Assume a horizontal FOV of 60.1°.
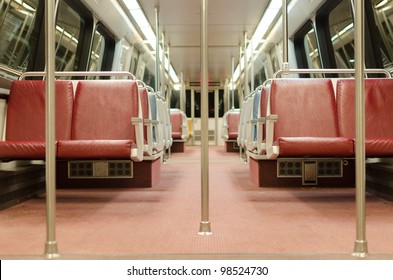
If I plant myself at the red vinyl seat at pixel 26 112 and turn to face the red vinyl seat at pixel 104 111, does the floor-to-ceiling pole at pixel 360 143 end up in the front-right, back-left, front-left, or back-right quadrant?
front-right

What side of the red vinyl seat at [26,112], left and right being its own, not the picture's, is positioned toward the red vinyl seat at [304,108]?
left

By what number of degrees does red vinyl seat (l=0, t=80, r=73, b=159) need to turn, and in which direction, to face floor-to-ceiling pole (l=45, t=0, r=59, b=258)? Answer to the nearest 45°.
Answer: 0° — it already faces it

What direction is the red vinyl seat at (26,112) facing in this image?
toward the camera

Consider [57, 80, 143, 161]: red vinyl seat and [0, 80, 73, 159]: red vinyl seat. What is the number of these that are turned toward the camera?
2

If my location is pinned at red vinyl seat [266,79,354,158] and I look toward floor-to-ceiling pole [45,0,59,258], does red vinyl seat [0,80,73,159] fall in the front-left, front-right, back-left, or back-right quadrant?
front-right

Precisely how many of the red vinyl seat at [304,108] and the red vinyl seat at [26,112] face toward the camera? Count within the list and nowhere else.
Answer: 2

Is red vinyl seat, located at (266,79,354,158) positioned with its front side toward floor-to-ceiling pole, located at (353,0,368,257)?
yes

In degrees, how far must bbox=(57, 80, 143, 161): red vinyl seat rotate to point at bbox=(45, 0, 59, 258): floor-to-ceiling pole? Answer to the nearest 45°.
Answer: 0° — it already faces it

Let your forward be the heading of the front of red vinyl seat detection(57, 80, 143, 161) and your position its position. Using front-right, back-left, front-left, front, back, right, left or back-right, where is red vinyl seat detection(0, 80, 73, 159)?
right

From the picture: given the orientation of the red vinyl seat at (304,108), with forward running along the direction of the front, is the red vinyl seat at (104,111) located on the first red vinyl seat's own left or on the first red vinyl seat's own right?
on the first red vinyl seat's own right

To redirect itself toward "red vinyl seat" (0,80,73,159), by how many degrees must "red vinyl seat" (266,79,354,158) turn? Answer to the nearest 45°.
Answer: approximately 90° to its right

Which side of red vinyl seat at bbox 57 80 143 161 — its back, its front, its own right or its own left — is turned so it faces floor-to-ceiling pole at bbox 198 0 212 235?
front

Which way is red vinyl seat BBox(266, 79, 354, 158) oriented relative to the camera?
toward the camera

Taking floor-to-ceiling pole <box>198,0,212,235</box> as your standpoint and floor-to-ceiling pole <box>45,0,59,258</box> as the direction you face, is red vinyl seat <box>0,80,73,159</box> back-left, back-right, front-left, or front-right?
front-right

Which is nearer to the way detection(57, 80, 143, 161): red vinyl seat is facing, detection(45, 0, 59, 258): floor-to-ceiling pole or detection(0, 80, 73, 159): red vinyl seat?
the floor-to-ceiling pole

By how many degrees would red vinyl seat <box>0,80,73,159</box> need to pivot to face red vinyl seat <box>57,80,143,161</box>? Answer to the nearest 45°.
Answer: approximately 90° to its left

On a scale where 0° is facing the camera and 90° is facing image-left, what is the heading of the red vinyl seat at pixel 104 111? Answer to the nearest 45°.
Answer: approximately 0°
